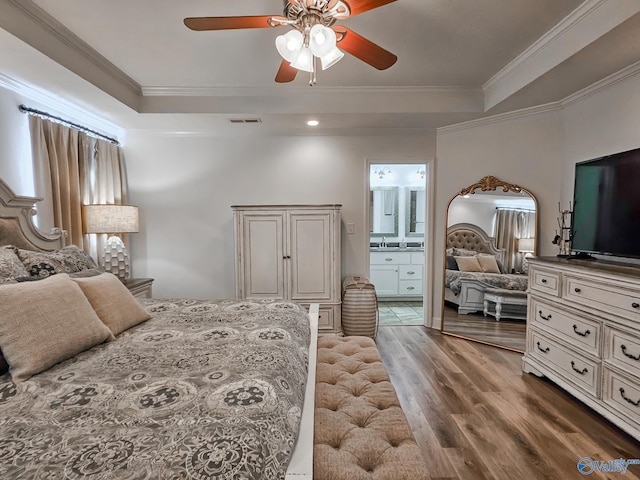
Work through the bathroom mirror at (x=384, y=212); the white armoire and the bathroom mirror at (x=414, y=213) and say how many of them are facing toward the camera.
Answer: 3

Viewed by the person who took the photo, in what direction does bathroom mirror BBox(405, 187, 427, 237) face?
facing the viewer

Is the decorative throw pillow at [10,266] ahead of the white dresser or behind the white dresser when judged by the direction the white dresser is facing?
ahead

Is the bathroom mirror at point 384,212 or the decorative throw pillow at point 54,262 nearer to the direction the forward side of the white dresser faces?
the decorative throw pillow

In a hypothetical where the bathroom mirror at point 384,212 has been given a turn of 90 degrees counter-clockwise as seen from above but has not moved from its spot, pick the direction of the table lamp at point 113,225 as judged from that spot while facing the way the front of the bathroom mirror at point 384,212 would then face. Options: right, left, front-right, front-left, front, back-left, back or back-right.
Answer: back-right

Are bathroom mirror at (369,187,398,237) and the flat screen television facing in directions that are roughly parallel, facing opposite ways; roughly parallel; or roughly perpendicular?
roughly perpendicular

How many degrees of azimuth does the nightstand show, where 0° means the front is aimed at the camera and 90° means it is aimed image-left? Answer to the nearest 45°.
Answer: approximately 315°

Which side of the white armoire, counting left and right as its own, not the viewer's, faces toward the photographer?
front

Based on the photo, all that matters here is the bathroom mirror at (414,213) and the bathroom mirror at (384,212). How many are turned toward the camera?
2

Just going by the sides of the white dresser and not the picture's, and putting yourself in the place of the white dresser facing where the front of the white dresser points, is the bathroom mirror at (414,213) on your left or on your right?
on your right

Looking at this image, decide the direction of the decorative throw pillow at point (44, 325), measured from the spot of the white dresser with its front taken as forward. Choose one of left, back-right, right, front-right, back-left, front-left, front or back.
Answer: front

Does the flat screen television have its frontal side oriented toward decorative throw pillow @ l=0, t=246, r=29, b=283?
yes

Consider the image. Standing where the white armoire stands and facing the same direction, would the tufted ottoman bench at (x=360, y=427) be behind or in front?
in front

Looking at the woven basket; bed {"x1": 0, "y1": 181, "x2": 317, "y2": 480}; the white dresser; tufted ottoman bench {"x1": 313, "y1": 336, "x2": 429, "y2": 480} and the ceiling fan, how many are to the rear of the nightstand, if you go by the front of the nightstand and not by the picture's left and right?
0

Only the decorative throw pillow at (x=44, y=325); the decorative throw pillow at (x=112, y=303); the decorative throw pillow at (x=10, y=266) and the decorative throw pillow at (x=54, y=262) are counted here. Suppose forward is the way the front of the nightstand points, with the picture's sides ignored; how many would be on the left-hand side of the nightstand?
0

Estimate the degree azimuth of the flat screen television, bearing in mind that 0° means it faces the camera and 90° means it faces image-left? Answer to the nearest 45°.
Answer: approximately 45°

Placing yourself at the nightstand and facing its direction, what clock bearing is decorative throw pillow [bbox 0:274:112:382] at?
The decorative throw pillow is roughly at 2 o'clock from the nightstand.

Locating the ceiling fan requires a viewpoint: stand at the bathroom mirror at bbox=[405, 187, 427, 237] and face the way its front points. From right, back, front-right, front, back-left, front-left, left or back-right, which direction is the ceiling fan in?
front

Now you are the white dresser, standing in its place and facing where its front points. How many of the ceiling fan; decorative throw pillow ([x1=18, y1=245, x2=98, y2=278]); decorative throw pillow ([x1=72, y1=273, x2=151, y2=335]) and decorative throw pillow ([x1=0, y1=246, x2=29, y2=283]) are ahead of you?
4

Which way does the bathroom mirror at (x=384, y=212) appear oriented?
toward the camera

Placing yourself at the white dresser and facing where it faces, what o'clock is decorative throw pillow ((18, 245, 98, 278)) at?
The decorative throw pillow is roughly at 12 o'clock from the white dresser.

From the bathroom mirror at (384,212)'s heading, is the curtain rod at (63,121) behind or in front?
in front
